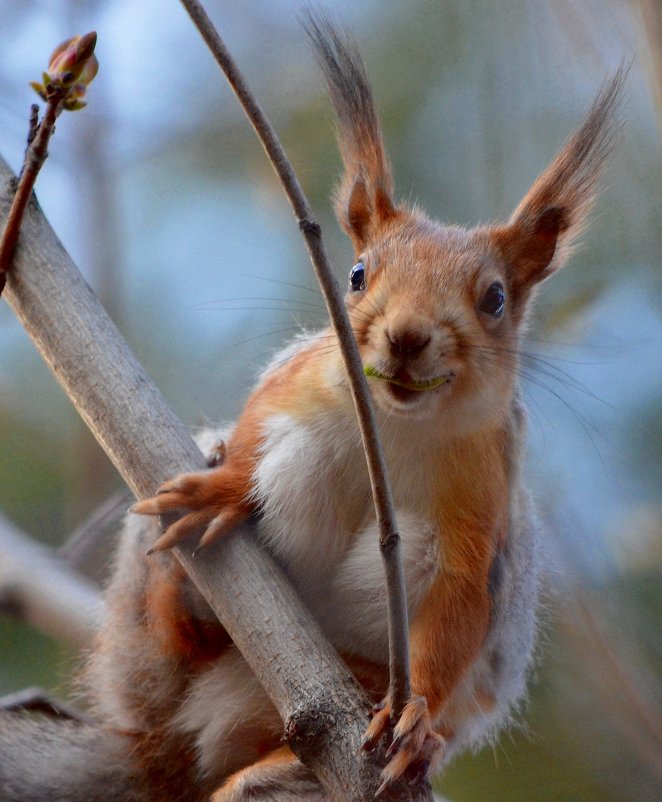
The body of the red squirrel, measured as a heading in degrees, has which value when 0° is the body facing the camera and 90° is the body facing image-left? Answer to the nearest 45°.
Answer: approximately 0°
